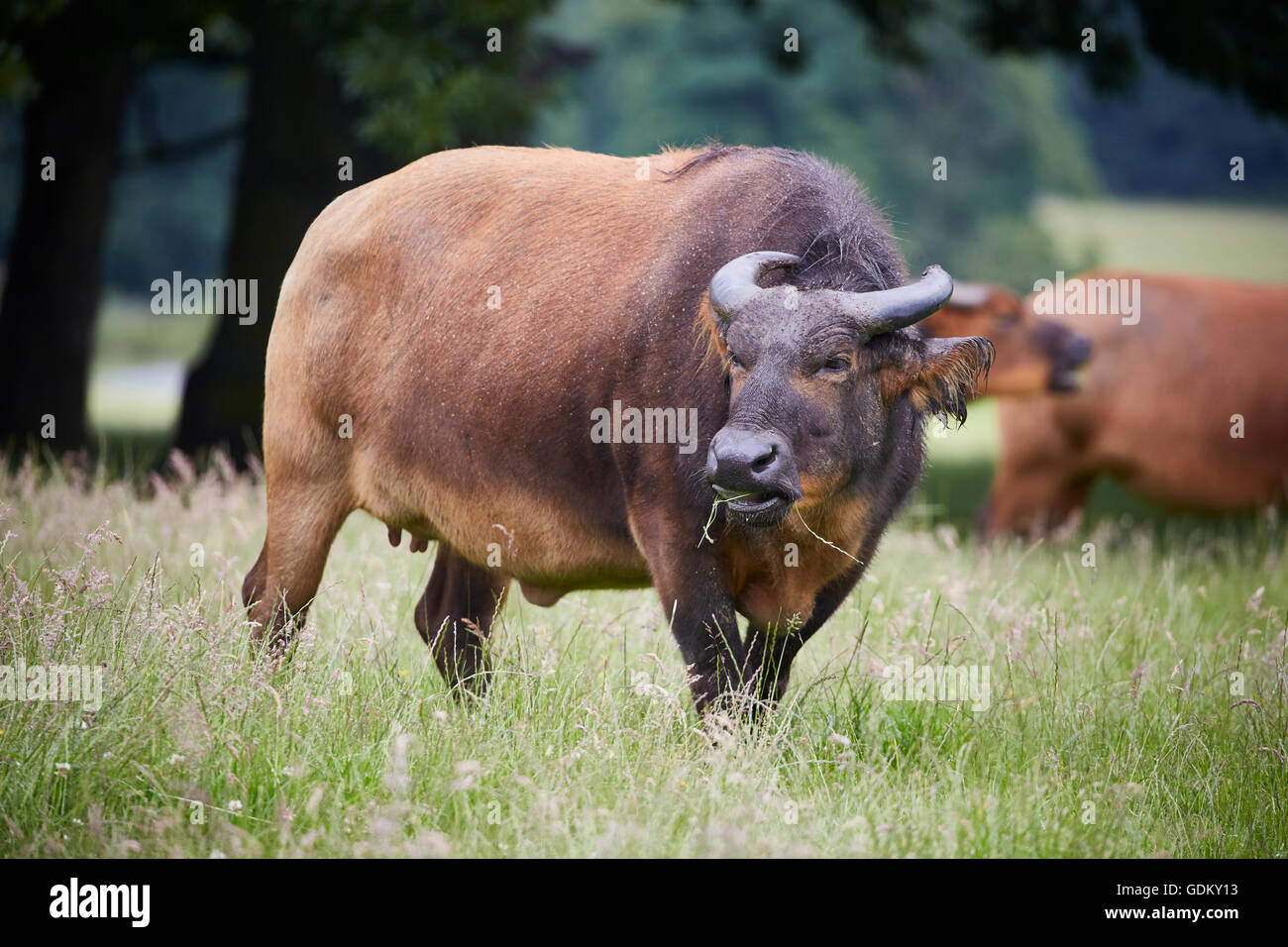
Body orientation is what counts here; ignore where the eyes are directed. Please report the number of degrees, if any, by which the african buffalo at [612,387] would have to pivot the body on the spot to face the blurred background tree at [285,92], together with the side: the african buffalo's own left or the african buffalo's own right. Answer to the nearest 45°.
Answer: approximately 135° to the african buffalo's own left

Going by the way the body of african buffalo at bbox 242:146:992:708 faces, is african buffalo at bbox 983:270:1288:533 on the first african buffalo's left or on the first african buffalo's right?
on the first african buffalo's left

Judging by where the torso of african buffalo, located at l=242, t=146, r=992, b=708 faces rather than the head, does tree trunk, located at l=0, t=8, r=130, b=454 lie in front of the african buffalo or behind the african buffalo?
behind
